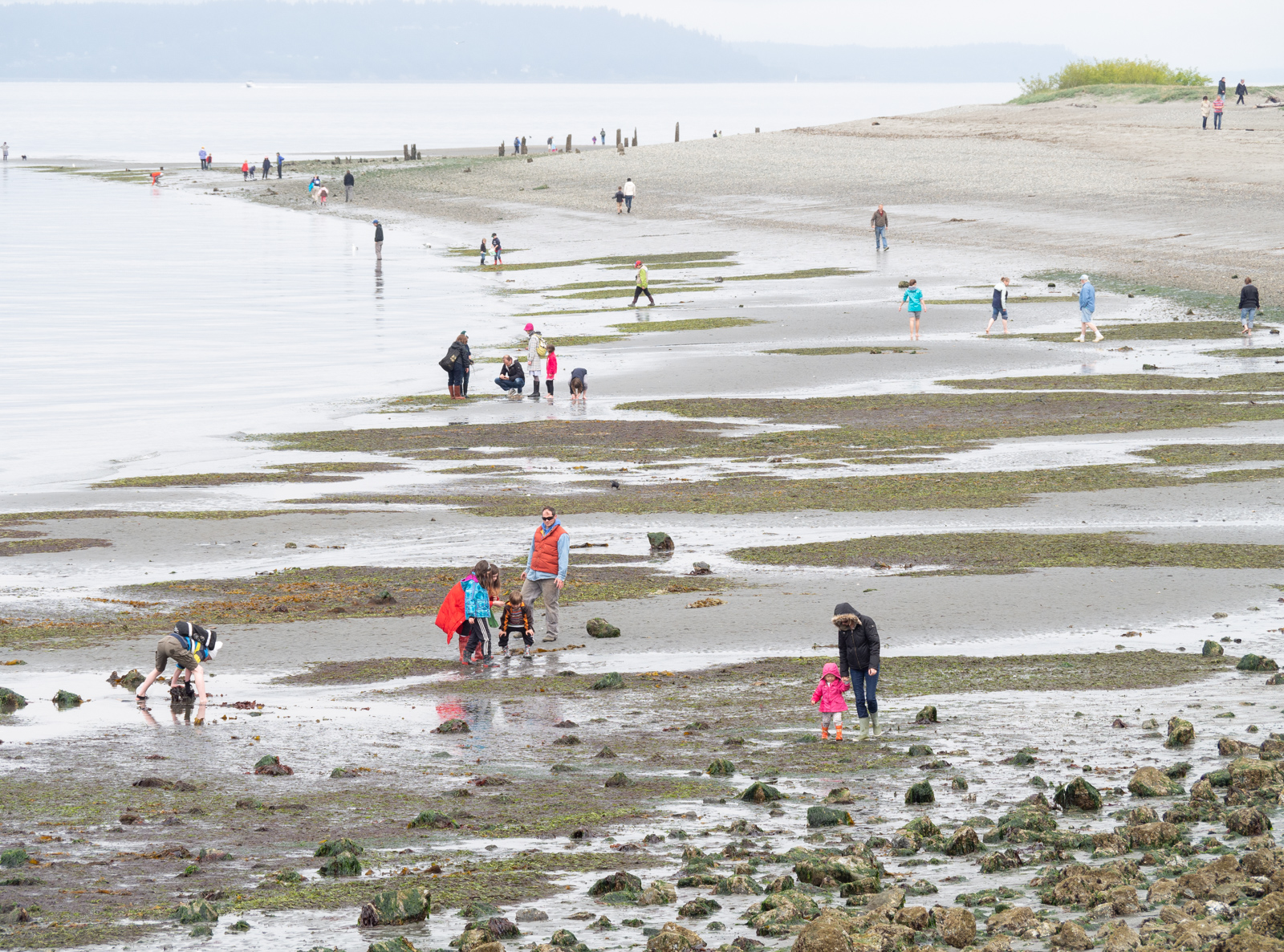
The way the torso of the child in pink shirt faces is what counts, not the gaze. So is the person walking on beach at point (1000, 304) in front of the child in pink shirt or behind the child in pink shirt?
behind

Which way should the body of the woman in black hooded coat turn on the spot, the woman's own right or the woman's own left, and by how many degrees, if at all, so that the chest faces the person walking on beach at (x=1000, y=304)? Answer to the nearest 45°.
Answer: approximately 135° to the woman's own right

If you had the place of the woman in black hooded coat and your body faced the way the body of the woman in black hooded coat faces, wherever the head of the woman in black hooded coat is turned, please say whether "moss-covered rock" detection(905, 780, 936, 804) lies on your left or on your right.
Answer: on your left

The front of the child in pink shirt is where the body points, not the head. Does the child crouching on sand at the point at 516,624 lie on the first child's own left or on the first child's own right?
on the first child's own left

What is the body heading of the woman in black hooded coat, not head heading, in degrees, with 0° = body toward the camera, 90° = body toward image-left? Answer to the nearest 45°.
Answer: approximately 45°

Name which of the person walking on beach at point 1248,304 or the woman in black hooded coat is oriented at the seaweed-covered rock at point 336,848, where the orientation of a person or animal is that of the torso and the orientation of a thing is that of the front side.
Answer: the woman in black hooded coat

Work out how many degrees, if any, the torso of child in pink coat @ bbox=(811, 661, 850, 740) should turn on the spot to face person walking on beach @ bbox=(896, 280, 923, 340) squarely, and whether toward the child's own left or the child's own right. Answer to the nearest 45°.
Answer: approximately 180°
